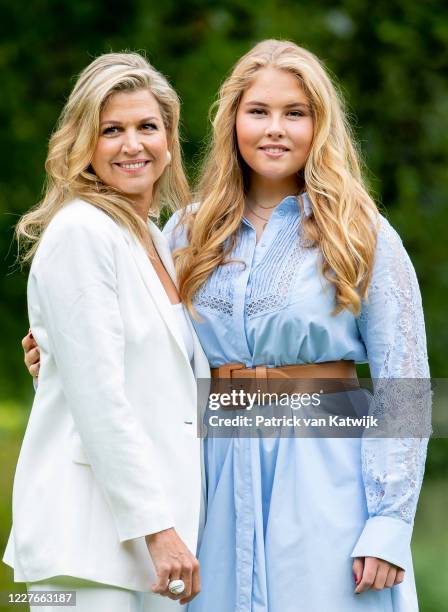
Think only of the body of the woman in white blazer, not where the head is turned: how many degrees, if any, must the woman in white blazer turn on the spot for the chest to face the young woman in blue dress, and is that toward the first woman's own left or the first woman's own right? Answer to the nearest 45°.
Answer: approximately 45° to the first woman's own left

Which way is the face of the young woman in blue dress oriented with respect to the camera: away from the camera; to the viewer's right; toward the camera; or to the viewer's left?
toward the camera

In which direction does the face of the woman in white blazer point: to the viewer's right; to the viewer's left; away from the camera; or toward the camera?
toward the camera
